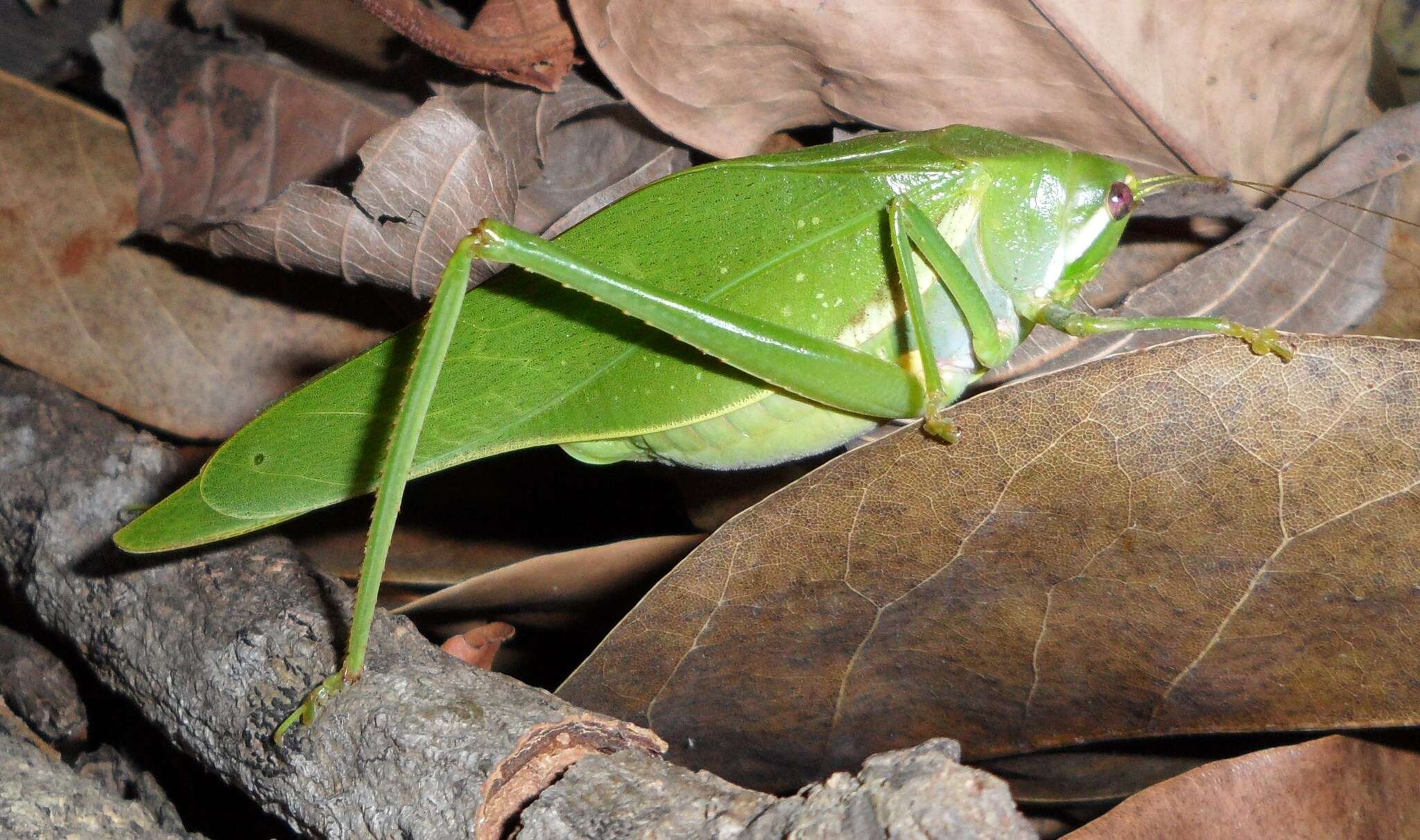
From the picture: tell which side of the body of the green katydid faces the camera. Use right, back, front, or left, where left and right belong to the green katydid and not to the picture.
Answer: right

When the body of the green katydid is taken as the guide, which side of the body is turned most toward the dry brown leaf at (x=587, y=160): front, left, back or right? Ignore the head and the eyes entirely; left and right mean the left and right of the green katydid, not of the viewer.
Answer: left

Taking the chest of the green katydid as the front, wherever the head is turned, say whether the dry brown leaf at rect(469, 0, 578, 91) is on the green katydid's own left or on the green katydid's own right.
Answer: on the green katydid's own left

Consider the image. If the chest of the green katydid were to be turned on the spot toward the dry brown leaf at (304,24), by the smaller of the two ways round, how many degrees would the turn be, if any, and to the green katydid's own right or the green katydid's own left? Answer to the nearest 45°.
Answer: approximately 135° to the green katydid's own left
